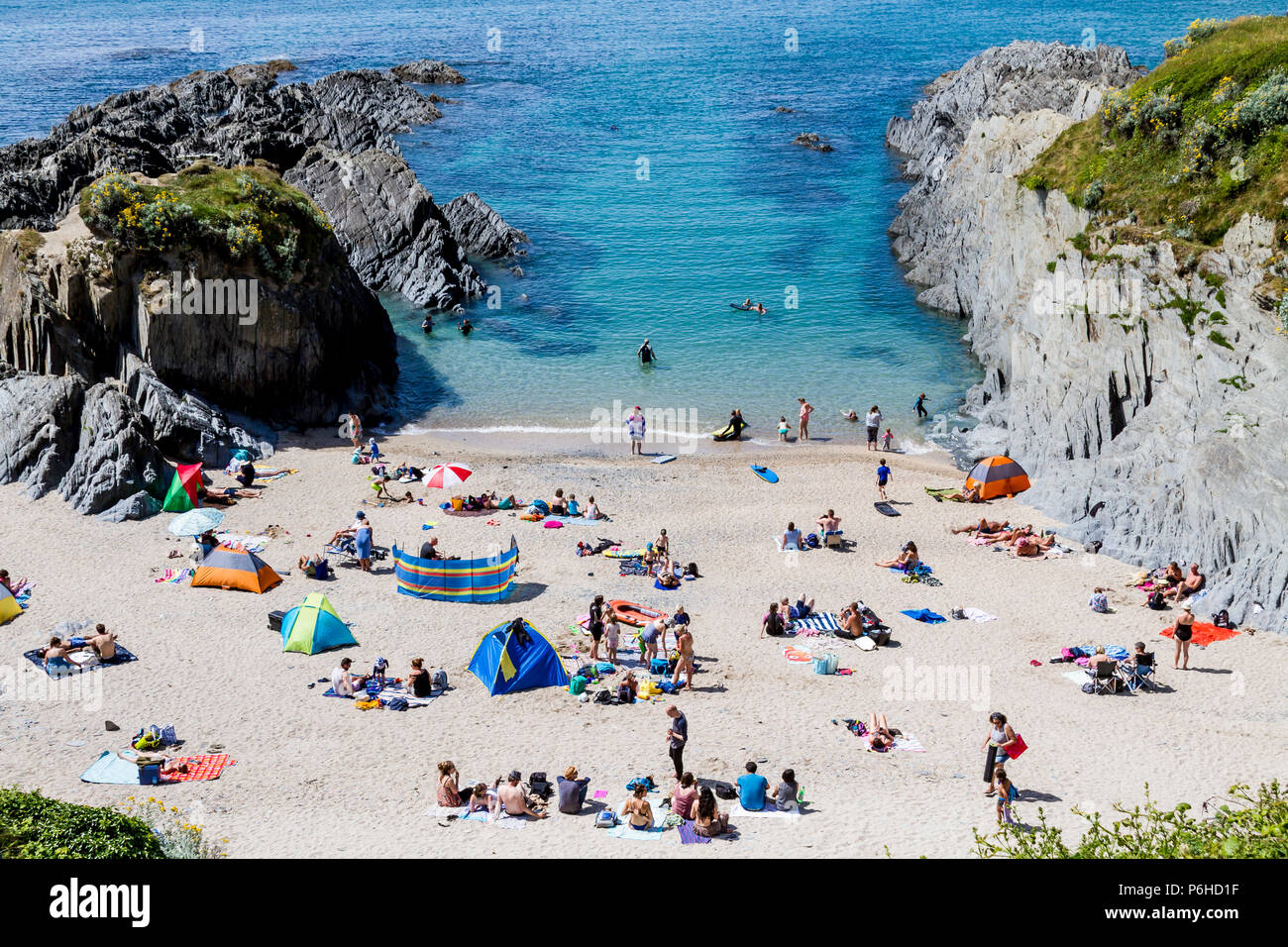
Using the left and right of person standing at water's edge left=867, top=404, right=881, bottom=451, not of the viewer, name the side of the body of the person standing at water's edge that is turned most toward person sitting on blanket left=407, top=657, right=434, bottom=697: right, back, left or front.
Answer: back

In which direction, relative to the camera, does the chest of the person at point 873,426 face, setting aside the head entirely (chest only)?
away from the camera

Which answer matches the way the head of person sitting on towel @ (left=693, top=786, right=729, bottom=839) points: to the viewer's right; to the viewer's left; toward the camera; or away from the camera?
away from the camera

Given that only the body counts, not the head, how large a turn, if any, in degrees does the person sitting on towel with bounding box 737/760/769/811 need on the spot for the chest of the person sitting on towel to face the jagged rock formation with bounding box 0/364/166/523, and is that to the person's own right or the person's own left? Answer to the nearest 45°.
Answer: approximately 45° to the person's own left

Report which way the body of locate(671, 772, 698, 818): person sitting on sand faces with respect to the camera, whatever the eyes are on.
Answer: away from the camera

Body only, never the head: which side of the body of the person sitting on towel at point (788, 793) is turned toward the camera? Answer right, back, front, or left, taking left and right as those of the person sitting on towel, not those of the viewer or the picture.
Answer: back

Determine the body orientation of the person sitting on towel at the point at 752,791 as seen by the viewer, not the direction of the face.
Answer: away from the camera

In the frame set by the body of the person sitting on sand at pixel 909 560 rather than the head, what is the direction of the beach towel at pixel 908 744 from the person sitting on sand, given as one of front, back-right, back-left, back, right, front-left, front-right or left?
left

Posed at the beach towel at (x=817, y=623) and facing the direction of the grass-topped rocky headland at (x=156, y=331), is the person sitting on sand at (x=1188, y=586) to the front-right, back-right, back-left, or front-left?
back-right

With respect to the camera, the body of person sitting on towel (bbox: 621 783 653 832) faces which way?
away from the camera
